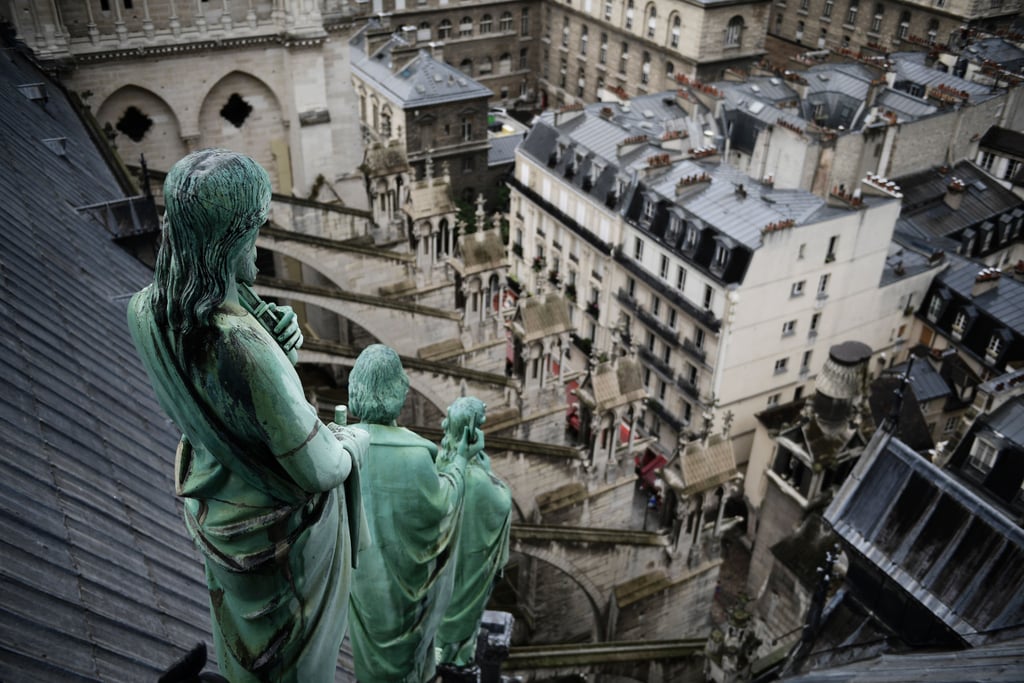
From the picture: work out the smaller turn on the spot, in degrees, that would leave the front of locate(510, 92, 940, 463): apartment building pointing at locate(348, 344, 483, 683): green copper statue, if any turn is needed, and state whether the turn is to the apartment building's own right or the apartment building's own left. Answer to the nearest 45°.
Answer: approximately 45° to the apartment building's own left

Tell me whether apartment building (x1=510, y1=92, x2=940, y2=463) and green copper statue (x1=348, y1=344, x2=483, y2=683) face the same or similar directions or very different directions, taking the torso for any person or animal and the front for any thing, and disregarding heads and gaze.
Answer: very different directions

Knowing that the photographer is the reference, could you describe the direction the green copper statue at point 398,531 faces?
facing away from the viewer and to the right of the viewer

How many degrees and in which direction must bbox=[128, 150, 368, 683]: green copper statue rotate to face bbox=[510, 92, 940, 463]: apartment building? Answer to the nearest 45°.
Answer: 0° — it already faces it

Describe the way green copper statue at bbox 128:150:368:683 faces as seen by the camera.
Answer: facing away from the viewer and to the right of the viewer

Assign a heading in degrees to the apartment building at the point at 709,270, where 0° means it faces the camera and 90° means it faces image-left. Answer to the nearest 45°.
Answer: approximately 45°
